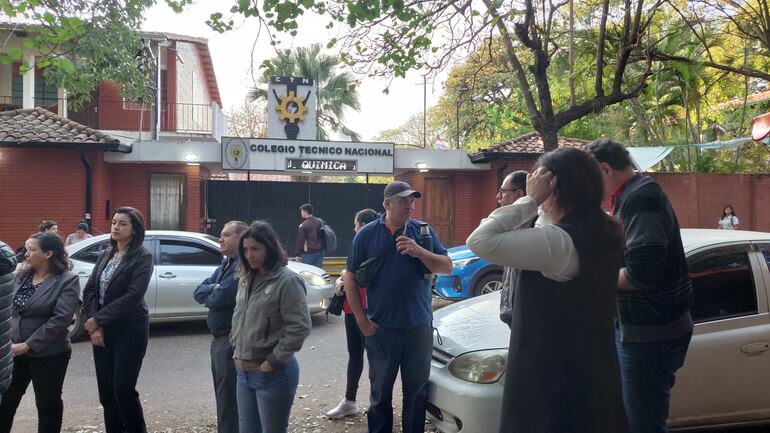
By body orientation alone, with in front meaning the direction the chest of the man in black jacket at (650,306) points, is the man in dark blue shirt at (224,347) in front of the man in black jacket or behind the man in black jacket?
in front

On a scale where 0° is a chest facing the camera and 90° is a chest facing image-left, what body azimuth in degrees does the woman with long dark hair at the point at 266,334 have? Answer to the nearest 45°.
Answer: approximately 45°

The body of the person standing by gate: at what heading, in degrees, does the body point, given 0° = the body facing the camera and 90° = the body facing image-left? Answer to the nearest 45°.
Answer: approximately 135°

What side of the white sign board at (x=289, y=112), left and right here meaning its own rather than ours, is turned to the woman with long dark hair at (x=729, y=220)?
left

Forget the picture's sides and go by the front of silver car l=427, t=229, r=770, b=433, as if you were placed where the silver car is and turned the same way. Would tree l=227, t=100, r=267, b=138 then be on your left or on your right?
on your right

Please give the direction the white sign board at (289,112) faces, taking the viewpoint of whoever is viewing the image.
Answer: facing the viewer

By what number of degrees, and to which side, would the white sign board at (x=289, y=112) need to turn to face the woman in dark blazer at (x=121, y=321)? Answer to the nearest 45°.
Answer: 0° — it already faces them

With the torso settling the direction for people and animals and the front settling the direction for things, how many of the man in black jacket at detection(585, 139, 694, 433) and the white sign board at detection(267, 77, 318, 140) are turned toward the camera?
1

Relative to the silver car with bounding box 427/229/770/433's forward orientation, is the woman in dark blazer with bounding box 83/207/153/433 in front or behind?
in front
